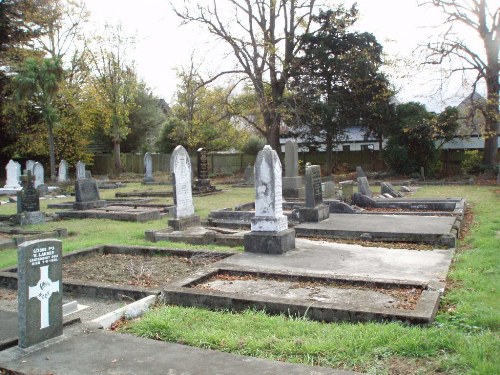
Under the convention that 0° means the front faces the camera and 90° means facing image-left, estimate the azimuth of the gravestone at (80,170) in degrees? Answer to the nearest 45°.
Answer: approximately 315°

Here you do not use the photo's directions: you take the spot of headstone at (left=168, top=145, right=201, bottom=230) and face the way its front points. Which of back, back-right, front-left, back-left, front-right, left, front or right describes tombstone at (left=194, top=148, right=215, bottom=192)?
back-left

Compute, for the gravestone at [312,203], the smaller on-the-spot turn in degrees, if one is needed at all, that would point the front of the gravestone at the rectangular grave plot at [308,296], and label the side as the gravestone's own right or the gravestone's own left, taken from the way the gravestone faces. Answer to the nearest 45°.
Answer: approximately 45° to the gravestone's own right

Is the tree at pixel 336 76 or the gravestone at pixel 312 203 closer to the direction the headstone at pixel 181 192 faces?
the gravestone

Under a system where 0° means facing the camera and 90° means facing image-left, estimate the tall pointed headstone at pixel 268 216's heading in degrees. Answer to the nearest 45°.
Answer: approximately 0°

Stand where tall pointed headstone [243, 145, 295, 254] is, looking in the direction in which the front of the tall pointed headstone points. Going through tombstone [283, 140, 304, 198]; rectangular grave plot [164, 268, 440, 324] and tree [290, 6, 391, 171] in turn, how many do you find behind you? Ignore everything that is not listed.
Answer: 2

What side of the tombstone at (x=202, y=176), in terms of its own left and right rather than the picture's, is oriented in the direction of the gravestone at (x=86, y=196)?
right

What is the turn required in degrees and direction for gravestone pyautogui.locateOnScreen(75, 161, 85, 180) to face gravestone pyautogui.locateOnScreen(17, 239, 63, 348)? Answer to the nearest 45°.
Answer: approximately 45° to its right
